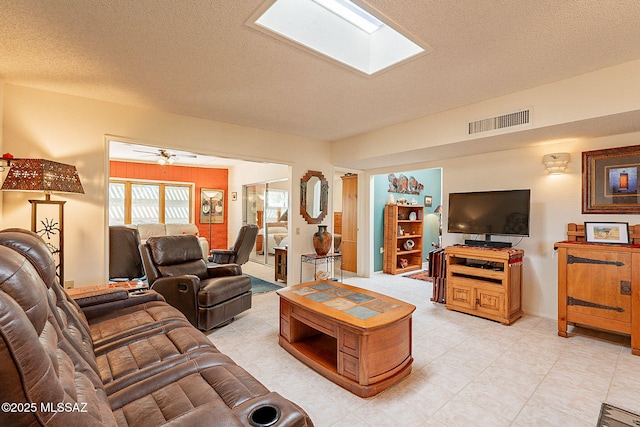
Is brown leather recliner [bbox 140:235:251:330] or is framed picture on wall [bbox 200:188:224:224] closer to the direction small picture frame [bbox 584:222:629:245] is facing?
the brown leather recliner

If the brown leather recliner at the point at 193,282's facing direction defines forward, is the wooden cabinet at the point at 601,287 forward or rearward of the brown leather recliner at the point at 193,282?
forward

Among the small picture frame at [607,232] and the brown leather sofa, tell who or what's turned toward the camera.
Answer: the small picture frame

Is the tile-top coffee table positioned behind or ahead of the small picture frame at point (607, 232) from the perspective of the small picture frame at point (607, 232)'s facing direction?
ahead

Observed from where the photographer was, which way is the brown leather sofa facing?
facing to the right of the viewer

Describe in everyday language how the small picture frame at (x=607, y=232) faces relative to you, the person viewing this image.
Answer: facing the viewer

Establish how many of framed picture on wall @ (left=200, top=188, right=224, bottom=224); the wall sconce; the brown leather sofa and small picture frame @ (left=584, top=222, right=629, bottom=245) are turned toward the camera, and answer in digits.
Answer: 3

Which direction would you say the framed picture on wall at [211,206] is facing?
toward the camera

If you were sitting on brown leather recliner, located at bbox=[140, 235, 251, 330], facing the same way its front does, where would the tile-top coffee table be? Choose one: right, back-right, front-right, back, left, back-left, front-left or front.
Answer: front

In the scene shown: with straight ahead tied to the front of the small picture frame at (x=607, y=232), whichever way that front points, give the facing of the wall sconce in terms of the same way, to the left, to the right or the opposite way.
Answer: the same way

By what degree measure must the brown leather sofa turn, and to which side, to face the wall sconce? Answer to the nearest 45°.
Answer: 0° — it already faces it

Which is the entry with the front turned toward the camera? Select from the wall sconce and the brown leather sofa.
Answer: the wall sconce

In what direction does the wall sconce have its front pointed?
toward the camera

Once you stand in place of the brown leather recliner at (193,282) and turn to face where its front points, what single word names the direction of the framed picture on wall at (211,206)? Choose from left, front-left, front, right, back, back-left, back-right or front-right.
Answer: back-left

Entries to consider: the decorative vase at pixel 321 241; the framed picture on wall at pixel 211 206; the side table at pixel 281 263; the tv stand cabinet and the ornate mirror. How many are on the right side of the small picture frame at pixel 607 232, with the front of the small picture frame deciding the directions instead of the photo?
5
